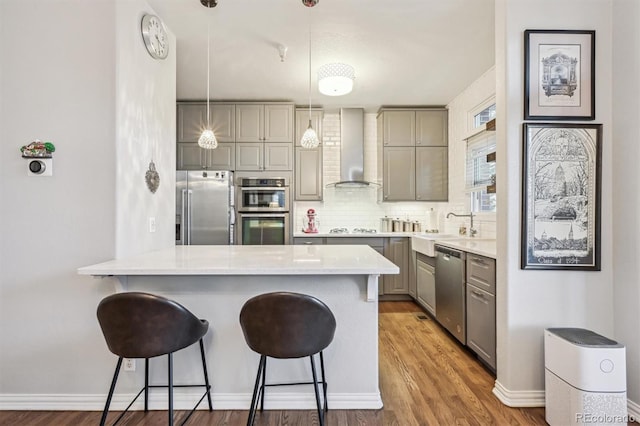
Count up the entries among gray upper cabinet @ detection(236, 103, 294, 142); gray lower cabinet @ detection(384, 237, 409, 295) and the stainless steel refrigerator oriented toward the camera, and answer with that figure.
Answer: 3

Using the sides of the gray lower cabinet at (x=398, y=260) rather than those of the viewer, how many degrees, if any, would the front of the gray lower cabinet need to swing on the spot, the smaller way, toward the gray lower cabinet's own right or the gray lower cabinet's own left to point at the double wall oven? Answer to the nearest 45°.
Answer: approximately 90° to the gray lower cabinet's own right

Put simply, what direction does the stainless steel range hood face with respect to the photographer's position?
facing the viewer

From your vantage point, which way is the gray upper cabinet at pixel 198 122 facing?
toward the camera

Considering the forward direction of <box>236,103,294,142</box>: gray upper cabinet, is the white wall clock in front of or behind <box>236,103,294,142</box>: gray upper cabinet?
in front

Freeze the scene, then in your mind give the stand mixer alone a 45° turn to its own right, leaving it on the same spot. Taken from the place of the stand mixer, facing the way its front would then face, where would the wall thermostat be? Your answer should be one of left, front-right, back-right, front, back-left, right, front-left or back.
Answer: front

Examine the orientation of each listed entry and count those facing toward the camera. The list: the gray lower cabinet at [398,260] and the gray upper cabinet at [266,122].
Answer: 2

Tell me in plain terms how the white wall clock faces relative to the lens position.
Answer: facing the viewer and to the right of the viewer

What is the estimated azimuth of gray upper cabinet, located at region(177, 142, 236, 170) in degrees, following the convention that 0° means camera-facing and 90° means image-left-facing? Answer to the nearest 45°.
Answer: approximately 0°

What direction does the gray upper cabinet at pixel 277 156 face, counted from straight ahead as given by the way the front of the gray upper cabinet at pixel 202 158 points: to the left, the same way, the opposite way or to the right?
the same way

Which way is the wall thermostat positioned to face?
toward the camera

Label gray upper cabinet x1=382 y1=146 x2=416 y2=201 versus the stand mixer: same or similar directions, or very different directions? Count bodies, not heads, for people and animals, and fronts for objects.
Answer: same or similar directions

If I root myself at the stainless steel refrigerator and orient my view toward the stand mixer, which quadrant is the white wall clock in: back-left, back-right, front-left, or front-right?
back-right

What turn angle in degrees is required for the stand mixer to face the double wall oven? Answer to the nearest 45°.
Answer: approximately 90° to its right

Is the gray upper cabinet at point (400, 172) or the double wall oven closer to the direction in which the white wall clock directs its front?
the gray upper cabinet

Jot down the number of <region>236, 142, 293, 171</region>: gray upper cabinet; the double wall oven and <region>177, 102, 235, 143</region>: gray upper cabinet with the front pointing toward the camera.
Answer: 3

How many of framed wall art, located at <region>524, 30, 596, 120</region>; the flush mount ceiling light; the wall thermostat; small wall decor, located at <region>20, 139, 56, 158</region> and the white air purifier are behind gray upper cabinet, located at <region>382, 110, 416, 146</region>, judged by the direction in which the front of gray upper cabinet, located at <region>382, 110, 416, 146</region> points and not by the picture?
0
